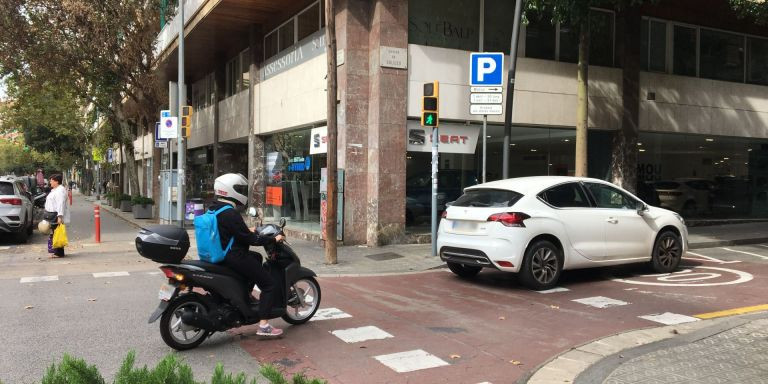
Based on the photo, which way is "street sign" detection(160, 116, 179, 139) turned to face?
toward the camera

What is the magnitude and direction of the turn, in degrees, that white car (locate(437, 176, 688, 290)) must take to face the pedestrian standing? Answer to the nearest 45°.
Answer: approximately 135° to its left

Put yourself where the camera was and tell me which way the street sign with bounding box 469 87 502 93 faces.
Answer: facing the viewer

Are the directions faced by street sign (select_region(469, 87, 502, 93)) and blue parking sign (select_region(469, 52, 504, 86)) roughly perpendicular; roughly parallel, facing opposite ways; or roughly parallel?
roughly parallel

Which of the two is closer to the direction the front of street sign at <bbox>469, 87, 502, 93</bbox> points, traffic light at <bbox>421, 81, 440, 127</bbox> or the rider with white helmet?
the rider with white helmet

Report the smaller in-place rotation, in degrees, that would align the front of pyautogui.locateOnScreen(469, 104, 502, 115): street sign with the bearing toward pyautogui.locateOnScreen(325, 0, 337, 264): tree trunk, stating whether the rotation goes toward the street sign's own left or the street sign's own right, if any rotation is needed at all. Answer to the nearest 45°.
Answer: approximately 90° to the street sign's own right

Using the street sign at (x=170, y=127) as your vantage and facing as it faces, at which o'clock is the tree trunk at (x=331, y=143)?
The tree trunk is roughly at 11 o'clock from the street sign.

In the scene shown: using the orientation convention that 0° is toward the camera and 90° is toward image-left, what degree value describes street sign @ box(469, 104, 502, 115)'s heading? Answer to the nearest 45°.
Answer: approximately 0°

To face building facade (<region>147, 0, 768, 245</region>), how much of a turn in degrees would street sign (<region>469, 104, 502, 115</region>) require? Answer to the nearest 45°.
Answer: approximately 180°

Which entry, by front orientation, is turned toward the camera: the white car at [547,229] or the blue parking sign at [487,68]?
the blue parking sign

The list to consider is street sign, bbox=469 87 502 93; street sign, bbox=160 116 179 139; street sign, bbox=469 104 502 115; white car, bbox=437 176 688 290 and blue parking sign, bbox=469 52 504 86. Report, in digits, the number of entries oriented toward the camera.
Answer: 4

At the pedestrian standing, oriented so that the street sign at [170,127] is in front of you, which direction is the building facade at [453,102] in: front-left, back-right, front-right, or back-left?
front-right

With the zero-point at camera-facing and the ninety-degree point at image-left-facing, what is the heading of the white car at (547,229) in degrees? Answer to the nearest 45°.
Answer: approximately 225°

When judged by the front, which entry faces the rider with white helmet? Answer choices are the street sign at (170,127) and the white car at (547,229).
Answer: the street sign

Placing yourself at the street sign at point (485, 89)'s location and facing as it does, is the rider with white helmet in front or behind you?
in front

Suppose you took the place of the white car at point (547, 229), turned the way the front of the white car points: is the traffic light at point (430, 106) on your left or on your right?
on your left

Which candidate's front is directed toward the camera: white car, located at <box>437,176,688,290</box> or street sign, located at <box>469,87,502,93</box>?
the street sign

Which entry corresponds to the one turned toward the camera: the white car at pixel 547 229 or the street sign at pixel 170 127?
the street sign
